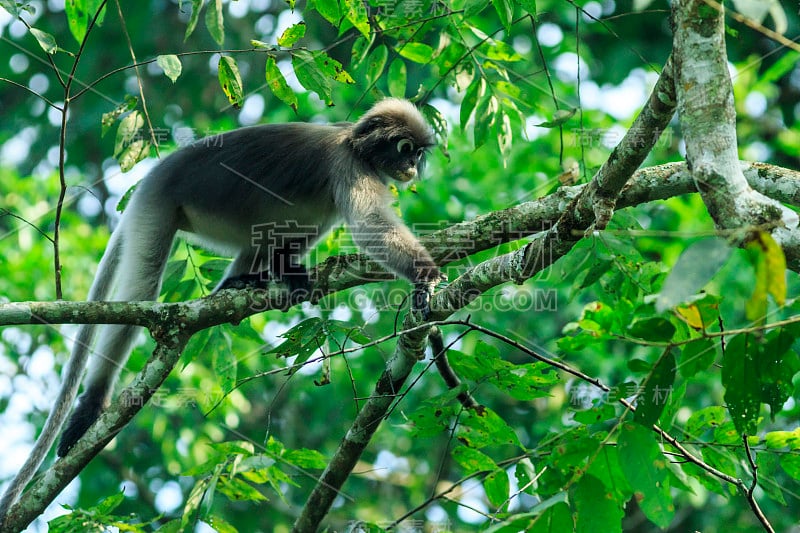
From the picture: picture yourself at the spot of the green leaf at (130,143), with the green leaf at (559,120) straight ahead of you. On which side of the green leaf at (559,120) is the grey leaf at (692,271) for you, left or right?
right

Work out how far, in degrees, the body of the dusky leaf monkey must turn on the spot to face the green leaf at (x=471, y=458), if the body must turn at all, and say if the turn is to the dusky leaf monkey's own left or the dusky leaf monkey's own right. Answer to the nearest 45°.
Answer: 0° — it already faces it

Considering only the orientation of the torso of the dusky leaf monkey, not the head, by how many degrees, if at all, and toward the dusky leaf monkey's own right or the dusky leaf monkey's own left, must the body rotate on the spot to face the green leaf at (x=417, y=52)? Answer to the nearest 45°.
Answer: approximately 45° to the dusky leaf monkey's own right

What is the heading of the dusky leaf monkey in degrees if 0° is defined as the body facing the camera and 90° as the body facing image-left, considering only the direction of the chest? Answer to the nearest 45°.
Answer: approximately 270°
